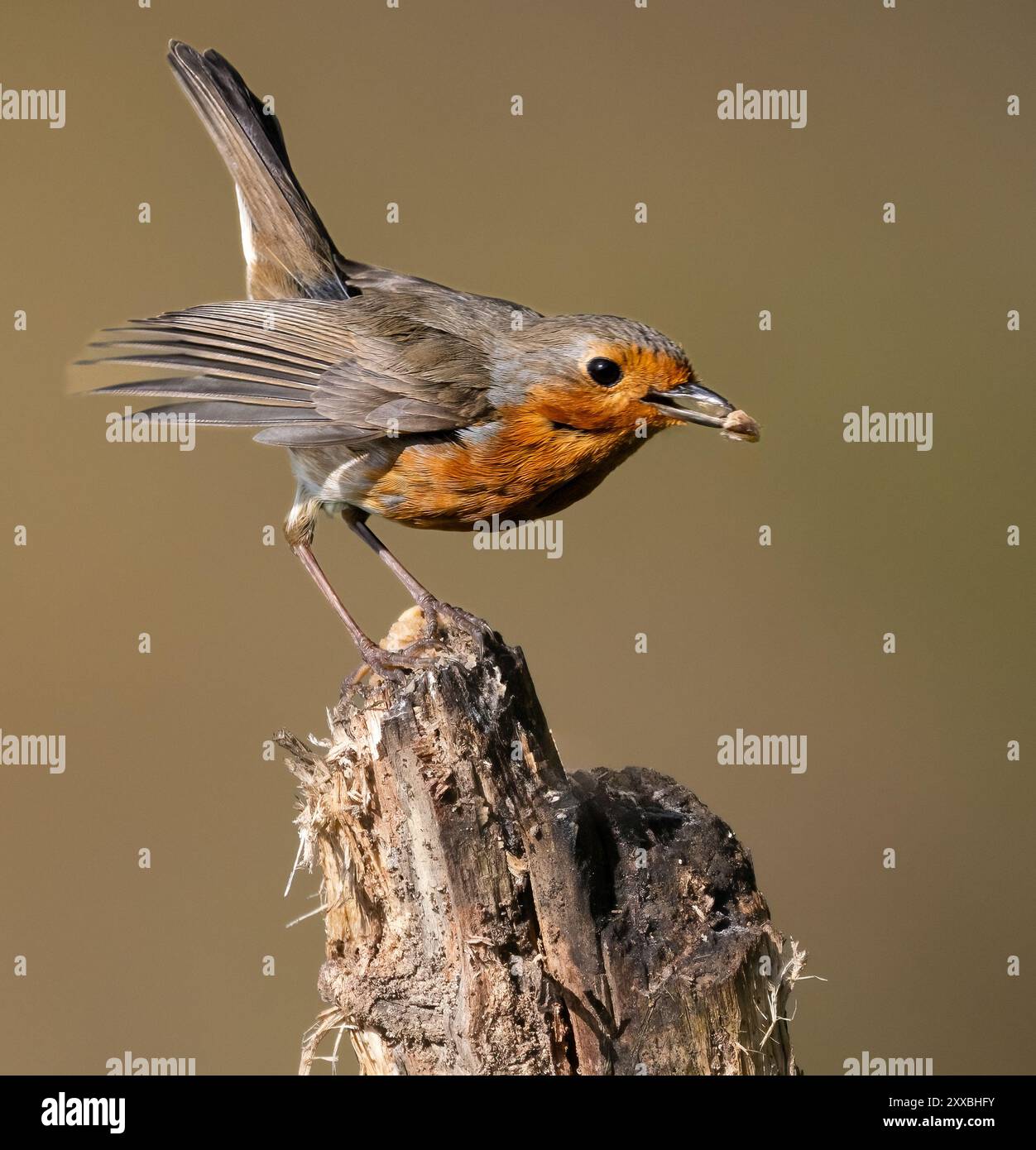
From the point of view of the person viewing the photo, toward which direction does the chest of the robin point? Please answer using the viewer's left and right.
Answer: facing to the right of the viewer
